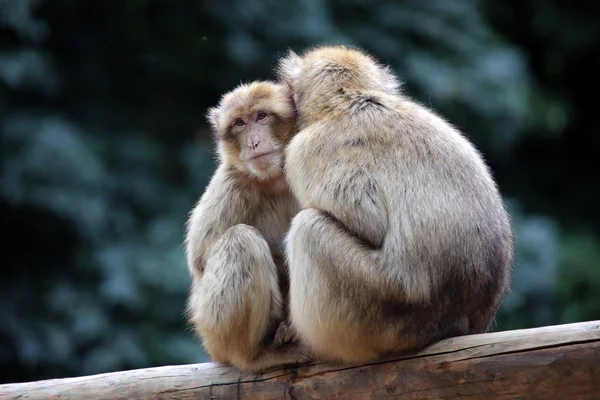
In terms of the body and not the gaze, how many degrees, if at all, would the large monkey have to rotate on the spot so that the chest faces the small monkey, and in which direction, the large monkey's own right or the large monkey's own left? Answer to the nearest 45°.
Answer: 0° — it already faces it

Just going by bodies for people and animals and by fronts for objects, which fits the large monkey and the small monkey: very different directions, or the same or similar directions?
very different directions

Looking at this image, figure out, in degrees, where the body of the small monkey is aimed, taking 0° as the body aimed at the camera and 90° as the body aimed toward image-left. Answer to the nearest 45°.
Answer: approximately 315°

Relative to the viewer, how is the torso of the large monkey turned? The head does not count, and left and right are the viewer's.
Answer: facing away from the viewer and to the left of the viewer
